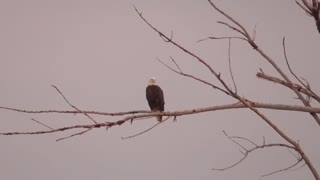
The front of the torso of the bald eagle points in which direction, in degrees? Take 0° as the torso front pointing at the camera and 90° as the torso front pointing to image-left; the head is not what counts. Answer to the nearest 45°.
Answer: approximately 45°
